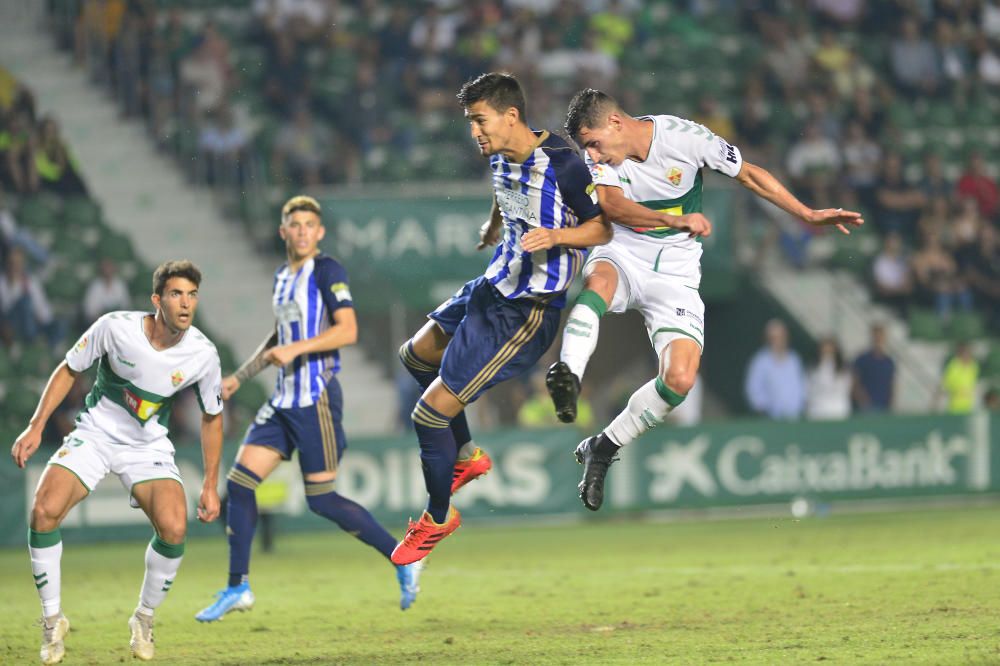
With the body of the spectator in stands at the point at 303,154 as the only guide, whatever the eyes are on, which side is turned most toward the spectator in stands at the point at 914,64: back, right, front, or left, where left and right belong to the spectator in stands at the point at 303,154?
left

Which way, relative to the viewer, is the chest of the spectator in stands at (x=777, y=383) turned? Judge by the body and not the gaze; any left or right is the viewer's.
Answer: facing the viewer

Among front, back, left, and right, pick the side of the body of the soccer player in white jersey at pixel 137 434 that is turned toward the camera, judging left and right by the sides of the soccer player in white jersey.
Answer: front

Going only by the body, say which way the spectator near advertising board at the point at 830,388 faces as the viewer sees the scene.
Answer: toward the camera

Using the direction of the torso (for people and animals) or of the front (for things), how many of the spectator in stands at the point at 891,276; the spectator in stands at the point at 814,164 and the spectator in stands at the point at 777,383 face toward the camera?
3

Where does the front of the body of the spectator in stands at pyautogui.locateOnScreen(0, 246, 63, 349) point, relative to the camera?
toward the camera

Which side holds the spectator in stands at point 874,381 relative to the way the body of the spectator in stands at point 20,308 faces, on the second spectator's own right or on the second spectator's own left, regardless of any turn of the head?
on the second spectator's own left

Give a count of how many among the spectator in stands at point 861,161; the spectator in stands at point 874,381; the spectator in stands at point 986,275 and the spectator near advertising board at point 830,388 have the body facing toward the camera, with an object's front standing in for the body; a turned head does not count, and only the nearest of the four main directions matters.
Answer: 4

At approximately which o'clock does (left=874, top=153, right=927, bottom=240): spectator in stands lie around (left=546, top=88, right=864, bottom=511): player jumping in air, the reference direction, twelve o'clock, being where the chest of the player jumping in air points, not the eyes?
The spectator in stands is roughly at 5 o'clock from the player jumping in air.

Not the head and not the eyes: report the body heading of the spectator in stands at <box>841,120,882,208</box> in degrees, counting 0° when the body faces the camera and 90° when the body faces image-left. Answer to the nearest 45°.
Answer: approximately 0°

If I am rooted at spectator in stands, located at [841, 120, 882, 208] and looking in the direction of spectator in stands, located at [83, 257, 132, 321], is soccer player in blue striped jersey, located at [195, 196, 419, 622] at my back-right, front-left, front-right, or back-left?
front-left

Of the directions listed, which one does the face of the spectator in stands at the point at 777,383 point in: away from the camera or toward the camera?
toward the camera

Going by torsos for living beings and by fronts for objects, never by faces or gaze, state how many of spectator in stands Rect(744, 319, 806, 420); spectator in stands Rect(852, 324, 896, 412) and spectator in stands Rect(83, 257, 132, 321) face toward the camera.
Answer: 3

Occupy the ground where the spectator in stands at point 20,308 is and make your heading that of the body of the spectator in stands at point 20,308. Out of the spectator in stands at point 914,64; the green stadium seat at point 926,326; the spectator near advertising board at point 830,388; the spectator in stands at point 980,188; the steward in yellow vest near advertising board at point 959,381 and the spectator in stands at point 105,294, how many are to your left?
6
